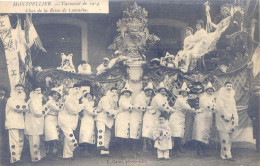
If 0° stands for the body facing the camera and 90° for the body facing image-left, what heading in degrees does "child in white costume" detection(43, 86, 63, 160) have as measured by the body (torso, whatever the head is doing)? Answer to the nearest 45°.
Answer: approximately 315°

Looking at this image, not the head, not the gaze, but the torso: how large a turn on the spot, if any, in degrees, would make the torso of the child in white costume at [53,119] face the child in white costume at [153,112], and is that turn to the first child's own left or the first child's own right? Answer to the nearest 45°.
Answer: approximately 45° to the first child's own left

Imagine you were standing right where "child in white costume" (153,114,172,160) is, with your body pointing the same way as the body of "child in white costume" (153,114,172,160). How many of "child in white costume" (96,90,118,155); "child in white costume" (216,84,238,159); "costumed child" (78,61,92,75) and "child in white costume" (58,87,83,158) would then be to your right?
3

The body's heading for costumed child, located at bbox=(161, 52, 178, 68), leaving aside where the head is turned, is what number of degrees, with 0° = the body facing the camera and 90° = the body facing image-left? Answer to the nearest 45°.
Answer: approximately 0°

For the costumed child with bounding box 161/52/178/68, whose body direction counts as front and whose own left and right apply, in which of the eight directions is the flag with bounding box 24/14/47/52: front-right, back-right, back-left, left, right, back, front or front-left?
right

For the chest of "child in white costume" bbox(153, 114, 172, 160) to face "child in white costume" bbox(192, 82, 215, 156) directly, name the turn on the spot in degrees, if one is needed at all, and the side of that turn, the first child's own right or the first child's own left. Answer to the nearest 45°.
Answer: approximately 90° to the first child's own left

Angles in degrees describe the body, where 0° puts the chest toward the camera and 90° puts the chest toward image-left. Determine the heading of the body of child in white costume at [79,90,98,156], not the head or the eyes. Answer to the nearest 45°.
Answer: approximately 315°
